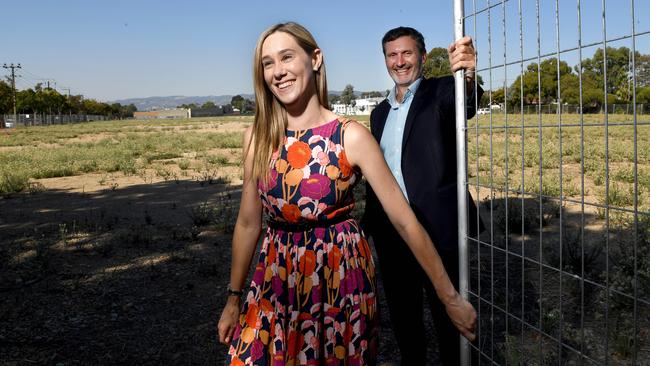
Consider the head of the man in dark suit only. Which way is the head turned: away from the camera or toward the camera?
toward the camera

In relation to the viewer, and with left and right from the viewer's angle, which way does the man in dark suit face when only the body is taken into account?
facing the viewer and to the left of the viewer

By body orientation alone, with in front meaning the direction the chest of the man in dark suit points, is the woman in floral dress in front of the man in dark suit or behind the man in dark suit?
in front

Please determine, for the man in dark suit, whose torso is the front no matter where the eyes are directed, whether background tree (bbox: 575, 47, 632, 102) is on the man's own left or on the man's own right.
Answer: on the man's own left

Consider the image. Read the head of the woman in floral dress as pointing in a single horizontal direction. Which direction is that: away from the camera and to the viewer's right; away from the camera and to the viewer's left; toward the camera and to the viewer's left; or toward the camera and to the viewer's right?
toward the camera and to the viewer's left
